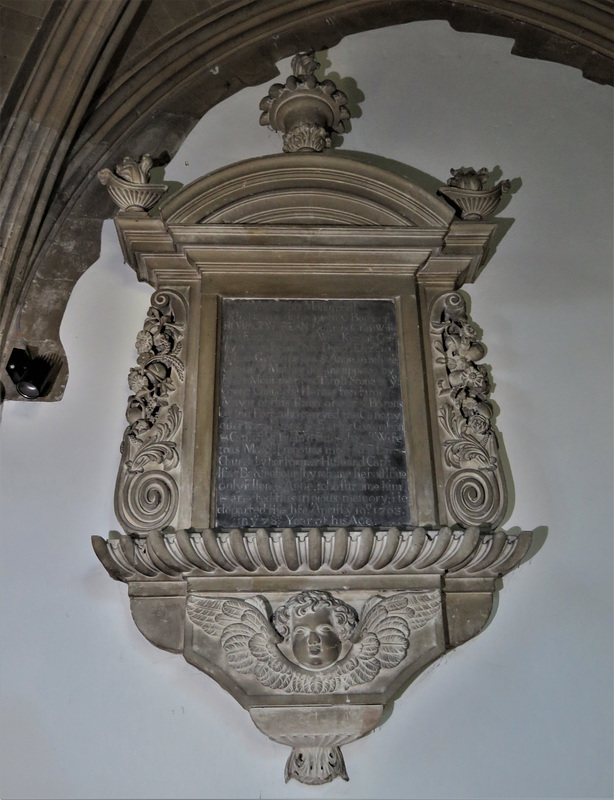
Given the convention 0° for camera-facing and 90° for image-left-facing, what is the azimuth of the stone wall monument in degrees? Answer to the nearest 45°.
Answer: approximately 0°
